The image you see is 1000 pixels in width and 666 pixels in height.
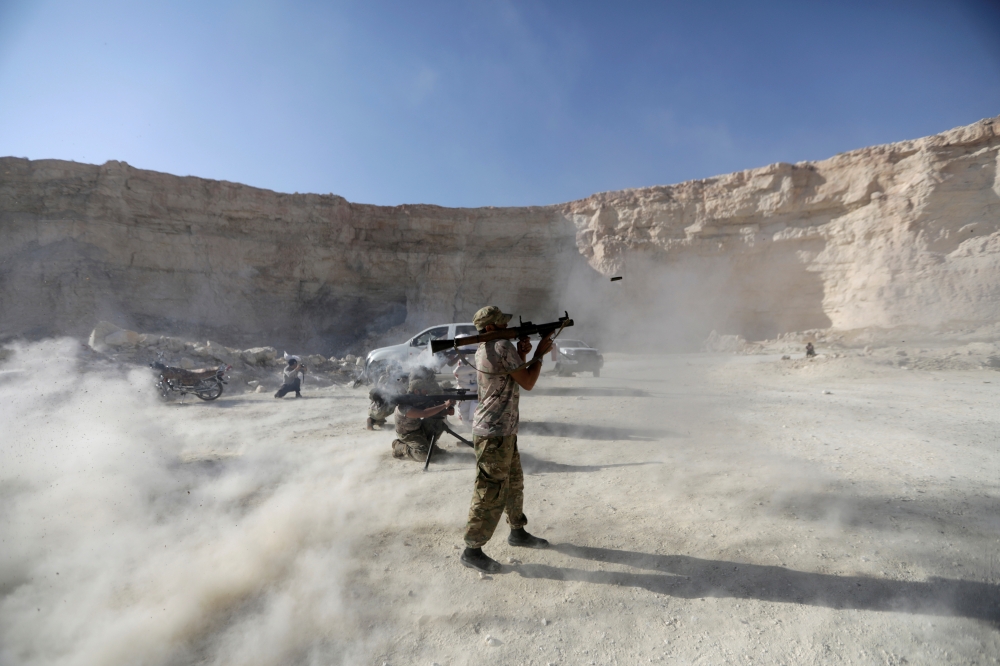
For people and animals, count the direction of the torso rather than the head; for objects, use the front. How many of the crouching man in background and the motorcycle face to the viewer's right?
1

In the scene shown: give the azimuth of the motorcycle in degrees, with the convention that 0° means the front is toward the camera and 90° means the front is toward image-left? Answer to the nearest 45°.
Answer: approximately 90°

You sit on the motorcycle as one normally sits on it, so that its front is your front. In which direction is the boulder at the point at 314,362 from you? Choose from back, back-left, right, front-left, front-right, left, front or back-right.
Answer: back-right

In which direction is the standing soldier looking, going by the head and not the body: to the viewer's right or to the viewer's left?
to the viewer's right

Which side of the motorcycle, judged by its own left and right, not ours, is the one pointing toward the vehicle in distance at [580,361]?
back

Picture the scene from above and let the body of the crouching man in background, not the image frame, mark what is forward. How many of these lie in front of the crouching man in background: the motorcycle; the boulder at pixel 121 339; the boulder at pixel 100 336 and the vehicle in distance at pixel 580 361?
1
